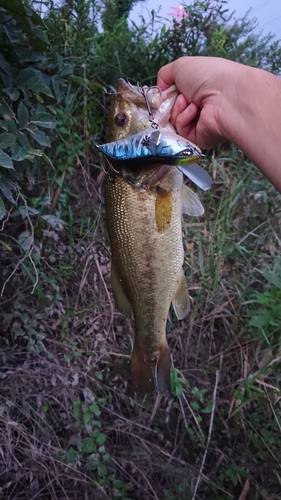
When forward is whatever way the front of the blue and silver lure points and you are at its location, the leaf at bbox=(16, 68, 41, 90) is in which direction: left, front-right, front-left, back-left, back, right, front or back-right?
back-left

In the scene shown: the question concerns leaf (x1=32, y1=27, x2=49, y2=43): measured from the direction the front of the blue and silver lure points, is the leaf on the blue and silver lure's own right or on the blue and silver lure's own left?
on the blue and silver lure's own left

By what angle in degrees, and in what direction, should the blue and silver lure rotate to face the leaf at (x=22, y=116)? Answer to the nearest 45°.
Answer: approximately 135° to its left

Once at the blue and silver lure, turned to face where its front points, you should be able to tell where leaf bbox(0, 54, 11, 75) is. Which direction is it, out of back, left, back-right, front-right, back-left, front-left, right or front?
back-left

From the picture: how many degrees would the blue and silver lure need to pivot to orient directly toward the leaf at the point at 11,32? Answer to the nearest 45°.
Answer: approximately 135° to its left

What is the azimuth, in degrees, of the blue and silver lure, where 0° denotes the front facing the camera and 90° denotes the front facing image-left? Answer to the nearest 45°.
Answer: approximately 270°
